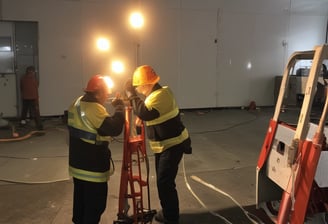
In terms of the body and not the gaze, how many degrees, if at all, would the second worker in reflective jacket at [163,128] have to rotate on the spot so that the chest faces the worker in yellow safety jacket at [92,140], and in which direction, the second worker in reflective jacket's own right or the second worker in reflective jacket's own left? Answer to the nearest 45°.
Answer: approximately 45° to the second worker in reflective jacket's own left

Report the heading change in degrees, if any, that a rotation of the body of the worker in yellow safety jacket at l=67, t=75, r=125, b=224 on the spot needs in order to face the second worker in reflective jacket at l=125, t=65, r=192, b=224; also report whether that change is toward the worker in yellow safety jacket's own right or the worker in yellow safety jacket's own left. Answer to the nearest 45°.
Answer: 0° — they already face them

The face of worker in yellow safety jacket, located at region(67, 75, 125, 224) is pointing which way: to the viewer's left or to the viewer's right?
to the viewer's right

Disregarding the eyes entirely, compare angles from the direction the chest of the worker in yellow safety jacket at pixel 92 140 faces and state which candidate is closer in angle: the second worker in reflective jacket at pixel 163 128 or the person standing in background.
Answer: the second worker in reflective jacket

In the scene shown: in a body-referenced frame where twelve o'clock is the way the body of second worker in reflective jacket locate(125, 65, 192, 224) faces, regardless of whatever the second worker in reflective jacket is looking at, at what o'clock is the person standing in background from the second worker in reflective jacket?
The person standing in background is roughly at 2 o'clock from the second worker in reflective jacket.

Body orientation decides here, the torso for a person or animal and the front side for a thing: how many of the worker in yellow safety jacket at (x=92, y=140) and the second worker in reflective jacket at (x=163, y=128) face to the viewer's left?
1

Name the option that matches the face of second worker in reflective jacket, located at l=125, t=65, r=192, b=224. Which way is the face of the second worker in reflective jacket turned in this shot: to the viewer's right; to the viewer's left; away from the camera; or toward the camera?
to the viewer's left

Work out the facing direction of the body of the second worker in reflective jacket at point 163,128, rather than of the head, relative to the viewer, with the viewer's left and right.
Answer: facing to the left of the viewer

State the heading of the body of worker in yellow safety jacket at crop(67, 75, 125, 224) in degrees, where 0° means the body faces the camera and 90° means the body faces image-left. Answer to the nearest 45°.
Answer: approximately 225°
